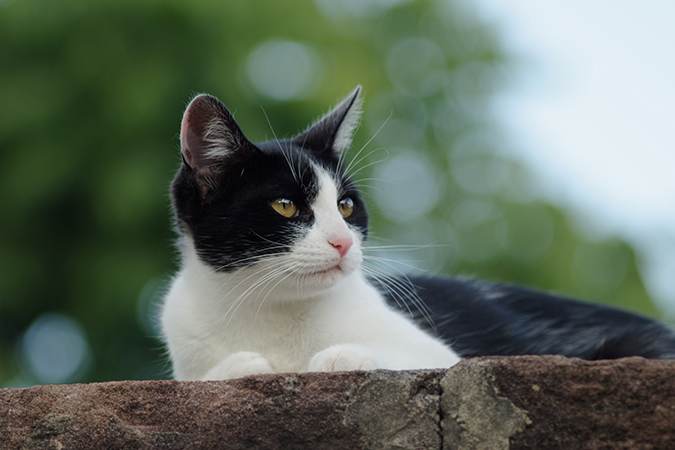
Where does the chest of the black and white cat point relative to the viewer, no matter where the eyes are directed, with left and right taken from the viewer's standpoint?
facing the viewer and to the left of the viewer
